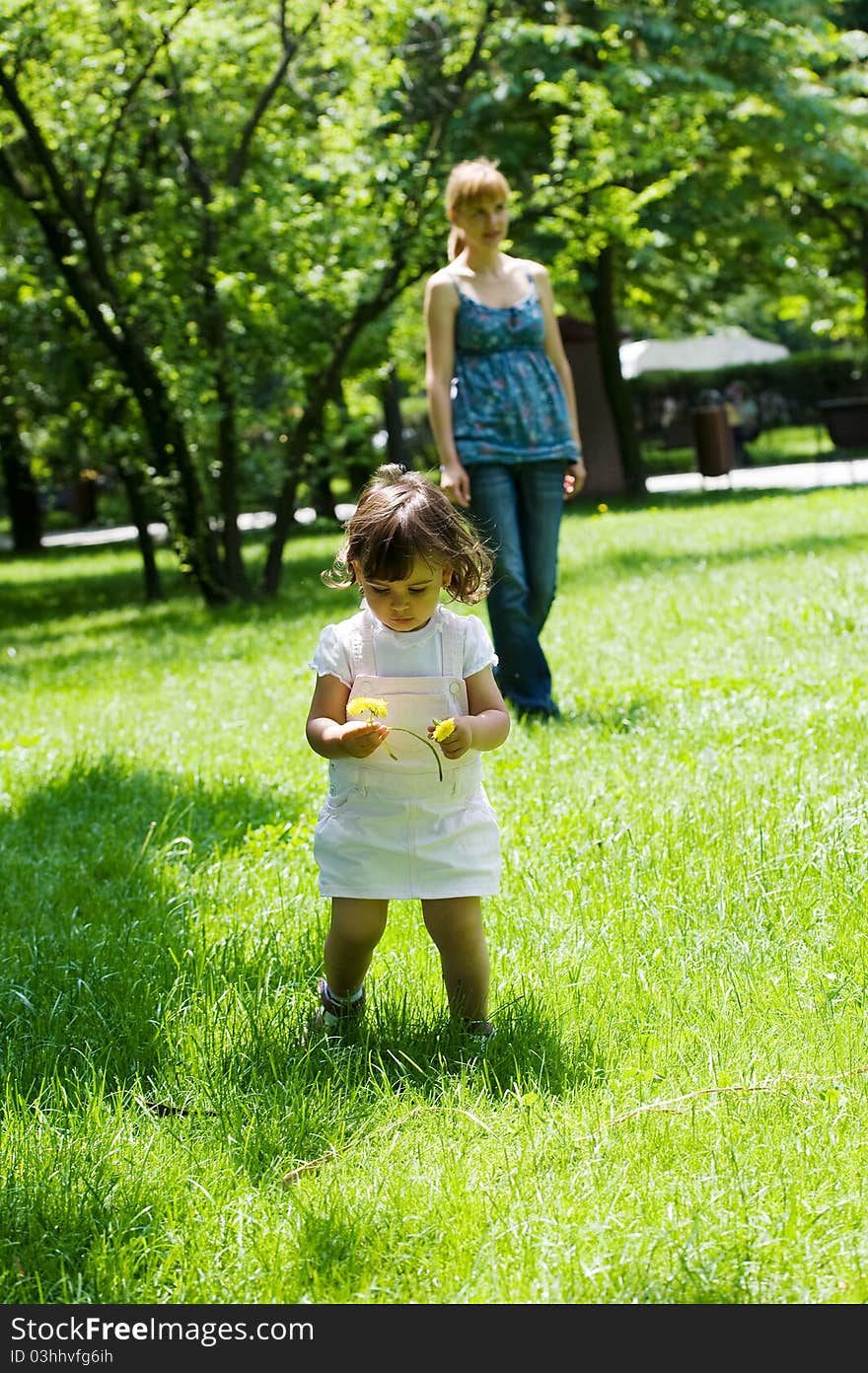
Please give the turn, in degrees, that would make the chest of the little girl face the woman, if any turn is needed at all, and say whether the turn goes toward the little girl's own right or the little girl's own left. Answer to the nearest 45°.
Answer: approximately 180°

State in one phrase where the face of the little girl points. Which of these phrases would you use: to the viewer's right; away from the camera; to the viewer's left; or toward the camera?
toward the camera

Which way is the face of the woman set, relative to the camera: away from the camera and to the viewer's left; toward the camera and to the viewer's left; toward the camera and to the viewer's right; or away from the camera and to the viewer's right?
toward the camera and to the viewer's right

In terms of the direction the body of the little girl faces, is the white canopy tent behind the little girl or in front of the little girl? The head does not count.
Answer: behind

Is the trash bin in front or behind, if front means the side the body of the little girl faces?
behind

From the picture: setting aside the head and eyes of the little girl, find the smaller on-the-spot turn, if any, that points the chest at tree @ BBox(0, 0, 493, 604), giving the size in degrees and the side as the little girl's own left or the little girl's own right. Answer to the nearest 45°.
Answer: approximately 180°

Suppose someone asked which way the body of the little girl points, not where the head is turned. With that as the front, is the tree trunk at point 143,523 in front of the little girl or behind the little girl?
behind

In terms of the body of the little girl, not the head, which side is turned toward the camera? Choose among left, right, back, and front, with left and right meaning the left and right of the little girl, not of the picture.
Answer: front

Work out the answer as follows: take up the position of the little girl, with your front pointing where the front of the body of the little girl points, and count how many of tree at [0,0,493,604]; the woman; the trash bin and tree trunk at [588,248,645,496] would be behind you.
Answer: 4
